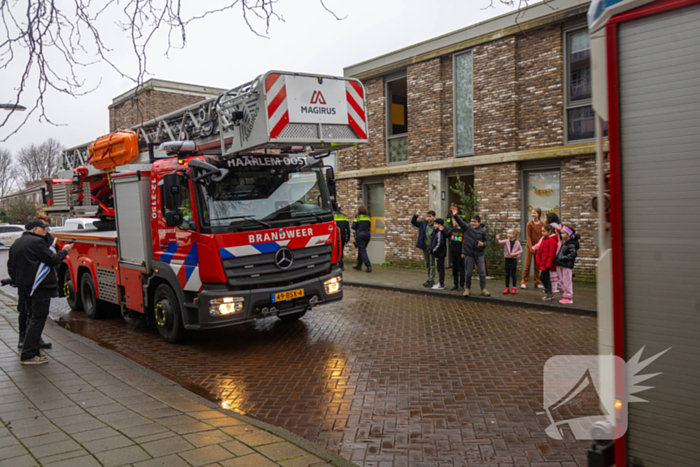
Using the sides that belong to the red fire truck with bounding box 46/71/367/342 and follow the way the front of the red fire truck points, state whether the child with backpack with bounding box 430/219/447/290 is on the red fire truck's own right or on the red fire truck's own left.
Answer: on the red fire truck's own left

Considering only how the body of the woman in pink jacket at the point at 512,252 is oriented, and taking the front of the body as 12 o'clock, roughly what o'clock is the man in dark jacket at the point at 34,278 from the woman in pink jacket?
The man in dark jacket is roughly at 12 o'clock from the woman in pink jacket.

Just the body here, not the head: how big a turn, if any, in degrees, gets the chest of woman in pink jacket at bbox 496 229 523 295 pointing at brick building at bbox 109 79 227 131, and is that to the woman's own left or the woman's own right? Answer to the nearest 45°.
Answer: approximately 90° to the woman's own right

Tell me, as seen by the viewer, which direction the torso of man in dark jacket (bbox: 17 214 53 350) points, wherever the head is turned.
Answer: to the viewer's right

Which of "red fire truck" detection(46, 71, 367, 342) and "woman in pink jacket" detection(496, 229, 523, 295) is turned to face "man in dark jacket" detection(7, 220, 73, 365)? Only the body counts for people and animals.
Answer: the woman in pink jacket

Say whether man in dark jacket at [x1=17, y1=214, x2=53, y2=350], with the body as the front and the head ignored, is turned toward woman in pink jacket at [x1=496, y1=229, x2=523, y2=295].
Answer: yes

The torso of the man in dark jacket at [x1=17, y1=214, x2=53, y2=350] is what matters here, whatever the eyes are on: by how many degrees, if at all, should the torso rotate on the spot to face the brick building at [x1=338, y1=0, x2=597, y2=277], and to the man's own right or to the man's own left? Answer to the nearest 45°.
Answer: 0° — they already face it

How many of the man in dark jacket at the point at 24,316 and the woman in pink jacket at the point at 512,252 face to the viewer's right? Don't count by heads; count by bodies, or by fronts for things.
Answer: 1

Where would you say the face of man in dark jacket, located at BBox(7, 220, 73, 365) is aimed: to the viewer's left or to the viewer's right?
to the viewer's right

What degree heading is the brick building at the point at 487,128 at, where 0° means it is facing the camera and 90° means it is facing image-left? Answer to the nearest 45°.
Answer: approximately 45°

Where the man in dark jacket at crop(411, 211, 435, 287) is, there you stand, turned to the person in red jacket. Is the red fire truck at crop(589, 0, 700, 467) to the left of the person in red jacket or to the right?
right
